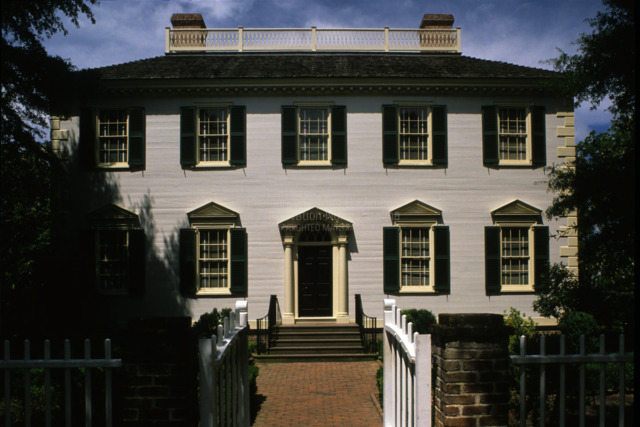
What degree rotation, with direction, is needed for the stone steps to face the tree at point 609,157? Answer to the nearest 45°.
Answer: approximately 45° to its left

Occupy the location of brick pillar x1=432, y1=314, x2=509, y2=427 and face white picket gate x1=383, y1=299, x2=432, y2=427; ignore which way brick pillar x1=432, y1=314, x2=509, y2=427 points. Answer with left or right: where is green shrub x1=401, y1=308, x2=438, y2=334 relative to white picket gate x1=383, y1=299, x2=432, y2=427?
right

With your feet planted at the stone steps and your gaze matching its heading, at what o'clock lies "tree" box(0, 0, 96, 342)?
The tree is roughly at 2 o'clock from the stone steps.

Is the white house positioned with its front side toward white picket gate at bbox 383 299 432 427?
yes

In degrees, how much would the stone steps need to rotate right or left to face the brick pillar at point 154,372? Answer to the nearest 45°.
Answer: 0° — it already faces it

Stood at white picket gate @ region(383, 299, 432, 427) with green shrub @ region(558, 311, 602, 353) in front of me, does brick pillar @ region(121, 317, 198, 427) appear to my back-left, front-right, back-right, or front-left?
back-left

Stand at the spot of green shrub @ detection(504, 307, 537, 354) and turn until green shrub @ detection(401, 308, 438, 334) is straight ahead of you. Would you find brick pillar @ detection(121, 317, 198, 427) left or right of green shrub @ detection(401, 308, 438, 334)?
left

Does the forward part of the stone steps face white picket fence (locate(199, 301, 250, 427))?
yes

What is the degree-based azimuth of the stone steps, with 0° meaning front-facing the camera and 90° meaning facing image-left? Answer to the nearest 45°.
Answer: approximately 0°

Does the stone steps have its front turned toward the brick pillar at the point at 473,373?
yes

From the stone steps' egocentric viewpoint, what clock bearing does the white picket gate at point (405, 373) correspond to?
The white picket gate is roughly at 12 o'clock from the stone steps.

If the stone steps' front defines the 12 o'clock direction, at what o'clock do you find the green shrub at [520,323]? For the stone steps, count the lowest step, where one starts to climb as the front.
The green shrub is roughly at 9 o'clock from the stone steps.
